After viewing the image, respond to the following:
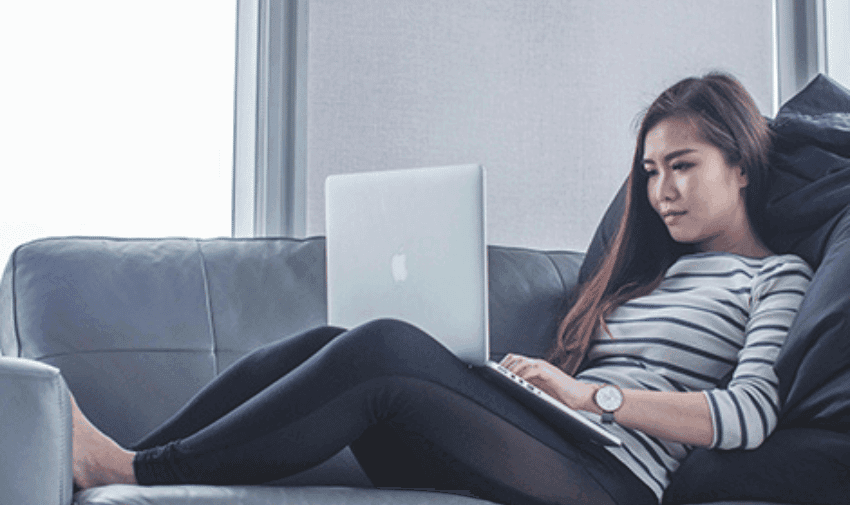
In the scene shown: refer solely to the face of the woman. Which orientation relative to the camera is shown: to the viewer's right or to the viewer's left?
to the viewer's left

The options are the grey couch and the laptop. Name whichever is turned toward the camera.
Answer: the grey couch

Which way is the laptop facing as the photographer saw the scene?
facing away from the viewer and to the right of the viewer

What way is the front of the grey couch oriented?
toward the camera

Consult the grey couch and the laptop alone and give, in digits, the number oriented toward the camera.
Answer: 1
